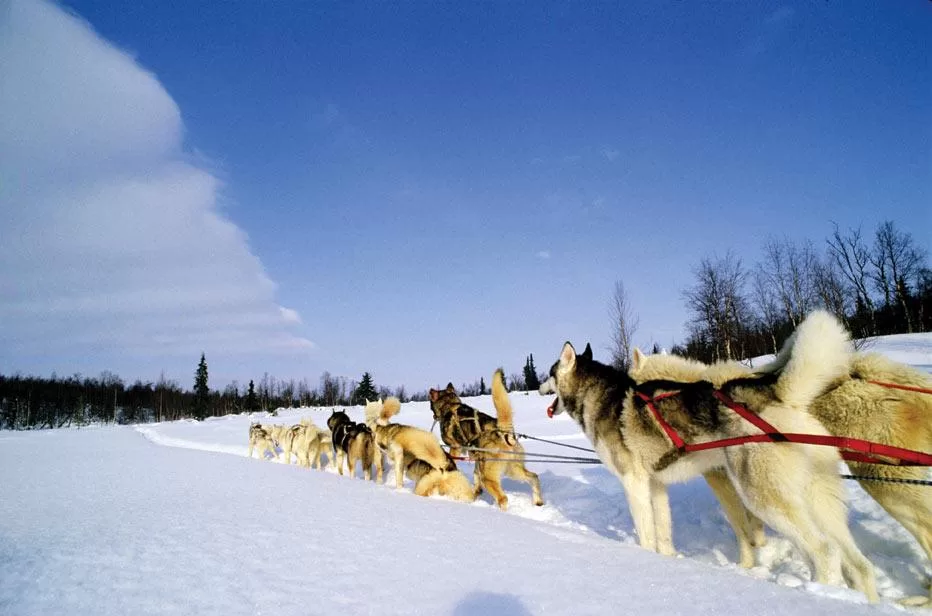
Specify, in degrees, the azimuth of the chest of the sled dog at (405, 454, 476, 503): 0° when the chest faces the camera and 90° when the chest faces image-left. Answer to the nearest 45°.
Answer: approximately 90°

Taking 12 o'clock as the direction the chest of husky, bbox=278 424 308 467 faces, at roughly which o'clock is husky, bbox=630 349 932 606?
husky, bbox=630 349 932 606 is roughly at 7 o'clock from husky, bbox=278 424 308 467.

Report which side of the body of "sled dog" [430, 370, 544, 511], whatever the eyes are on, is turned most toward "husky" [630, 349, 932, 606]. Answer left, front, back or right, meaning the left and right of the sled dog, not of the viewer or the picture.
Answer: back

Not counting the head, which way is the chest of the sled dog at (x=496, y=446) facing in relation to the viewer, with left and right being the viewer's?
facing away from the viewer and to the left of the viewer

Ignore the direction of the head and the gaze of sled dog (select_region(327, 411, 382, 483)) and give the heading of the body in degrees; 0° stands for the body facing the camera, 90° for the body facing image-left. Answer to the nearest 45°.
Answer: approximately 135°

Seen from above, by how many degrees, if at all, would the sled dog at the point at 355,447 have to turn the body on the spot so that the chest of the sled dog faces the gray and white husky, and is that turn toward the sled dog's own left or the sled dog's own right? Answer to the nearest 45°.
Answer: approximately 135° to the sled dog's own left

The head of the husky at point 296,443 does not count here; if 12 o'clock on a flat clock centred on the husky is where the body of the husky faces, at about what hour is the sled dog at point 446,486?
The sled dog is roughly at 7 o'clock from the husky.

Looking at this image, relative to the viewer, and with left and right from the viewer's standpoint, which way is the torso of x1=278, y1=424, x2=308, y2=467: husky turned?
facing away from the viewer and to the left of the viewer

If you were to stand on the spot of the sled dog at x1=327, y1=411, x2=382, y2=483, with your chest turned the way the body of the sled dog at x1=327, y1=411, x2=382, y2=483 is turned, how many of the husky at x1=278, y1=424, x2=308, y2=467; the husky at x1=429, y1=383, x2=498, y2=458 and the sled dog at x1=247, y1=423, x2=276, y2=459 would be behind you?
1

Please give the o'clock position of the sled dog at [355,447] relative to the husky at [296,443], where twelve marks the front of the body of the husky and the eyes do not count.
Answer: The sled dog is roughly at 7 o'clock from the husky.

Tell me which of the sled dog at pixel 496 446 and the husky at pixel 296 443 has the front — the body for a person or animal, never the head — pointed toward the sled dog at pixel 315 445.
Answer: the sled dog at pixel 496 446

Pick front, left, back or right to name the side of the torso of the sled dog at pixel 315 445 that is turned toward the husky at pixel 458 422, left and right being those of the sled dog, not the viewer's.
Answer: back

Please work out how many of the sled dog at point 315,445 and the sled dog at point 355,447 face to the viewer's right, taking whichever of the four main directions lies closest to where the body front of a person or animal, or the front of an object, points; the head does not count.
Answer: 0

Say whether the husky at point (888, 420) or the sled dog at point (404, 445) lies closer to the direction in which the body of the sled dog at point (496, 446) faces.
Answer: the sled dog
